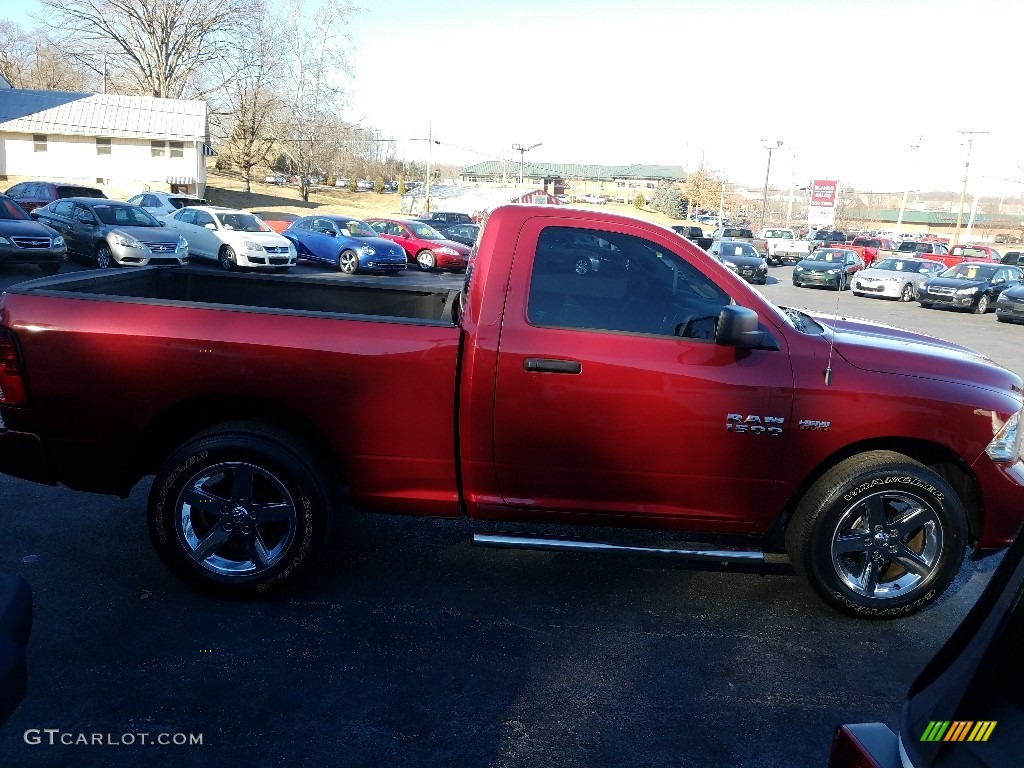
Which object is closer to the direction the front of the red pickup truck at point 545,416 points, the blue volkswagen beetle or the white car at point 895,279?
the white car

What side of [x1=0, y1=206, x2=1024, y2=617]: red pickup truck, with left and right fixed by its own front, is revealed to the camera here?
right

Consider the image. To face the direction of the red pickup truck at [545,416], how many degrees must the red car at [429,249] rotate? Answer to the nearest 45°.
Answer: approximately 45° to its right

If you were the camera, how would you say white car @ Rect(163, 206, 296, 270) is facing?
facing the viewer and to the right of the viewer

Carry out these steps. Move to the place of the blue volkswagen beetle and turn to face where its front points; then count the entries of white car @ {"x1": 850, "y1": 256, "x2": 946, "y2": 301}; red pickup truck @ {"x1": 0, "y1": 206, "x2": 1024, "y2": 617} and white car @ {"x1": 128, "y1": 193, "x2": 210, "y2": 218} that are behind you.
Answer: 1

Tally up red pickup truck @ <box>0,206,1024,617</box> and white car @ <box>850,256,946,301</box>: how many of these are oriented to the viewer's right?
1

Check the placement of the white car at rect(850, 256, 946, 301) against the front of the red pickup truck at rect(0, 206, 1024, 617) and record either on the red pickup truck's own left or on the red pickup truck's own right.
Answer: on the red pickup truck's own left

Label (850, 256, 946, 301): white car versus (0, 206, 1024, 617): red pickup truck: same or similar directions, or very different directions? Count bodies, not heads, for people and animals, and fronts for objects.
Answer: very different directions

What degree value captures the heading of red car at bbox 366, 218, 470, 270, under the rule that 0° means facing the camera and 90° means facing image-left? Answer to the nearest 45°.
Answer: approximately 315°

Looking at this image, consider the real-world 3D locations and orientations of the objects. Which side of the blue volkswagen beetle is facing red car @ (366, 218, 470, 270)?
left

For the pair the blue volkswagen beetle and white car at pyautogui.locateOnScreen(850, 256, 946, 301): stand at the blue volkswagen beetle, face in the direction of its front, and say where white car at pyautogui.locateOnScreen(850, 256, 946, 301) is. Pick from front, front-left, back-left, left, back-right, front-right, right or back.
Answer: front-left
